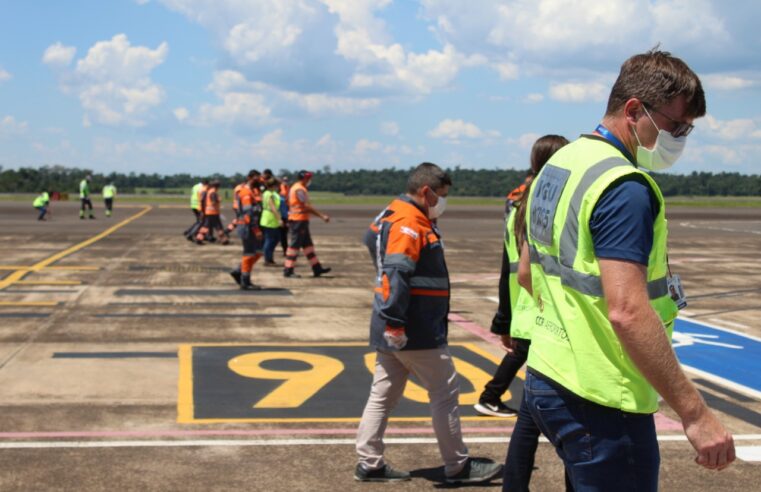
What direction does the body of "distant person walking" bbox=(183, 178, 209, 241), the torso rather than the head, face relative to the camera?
to the viewer's right

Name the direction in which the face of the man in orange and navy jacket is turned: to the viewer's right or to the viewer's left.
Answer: to the viewer's right

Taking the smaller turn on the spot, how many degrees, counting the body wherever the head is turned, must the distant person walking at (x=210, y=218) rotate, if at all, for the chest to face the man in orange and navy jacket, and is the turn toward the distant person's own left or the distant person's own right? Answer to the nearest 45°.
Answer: approximately 90° to the distant person's own right

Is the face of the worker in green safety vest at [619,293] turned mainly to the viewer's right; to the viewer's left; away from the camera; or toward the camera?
to the viewer's right

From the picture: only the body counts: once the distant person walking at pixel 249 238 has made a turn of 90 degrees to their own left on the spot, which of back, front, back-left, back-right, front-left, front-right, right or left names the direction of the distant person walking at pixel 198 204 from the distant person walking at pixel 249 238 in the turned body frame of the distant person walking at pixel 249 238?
front

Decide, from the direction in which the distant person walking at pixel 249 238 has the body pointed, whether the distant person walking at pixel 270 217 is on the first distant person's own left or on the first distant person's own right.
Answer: on the first distant person's own left

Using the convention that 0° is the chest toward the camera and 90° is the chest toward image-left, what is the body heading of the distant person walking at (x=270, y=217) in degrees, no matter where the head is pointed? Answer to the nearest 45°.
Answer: approximately 270°
